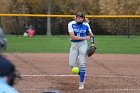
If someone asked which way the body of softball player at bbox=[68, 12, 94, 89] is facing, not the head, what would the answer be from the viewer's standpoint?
toward the camera
